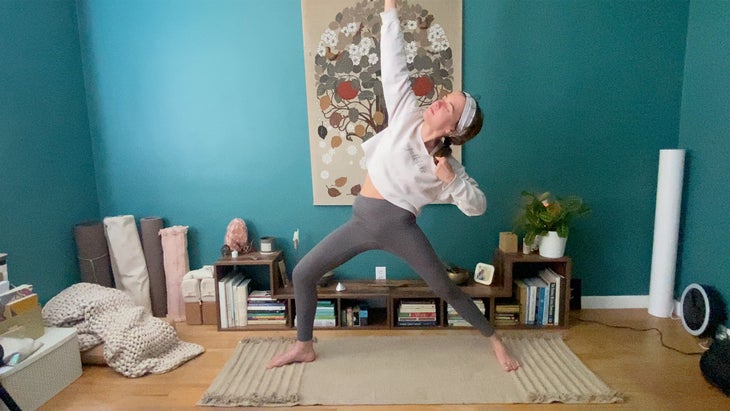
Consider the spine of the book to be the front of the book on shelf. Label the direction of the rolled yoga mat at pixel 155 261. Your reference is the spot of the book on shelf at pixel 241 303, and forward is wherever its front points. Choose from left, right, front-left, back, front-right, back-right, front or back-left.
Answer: back-right

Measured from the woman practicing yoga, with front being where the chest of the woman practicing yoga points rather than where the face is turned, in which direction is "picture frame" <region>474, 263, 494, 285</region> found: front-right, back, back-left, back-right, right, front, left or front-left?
back-left

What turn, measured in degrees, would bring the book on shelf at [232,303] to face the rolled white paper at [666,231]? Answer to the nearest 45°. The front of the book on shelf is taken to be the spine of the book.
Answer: approximately 90° to its left

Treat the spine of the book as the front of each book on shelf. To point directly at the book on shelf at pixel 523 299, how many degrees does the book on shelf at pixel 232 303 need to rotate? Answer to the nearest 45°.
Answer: approximately 90° to its left

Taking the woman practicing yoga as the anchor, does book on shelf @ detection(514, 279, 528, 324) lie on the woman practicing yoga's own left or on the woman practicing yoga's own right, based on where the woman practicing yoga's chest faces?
on the woman practicing yoga's own left

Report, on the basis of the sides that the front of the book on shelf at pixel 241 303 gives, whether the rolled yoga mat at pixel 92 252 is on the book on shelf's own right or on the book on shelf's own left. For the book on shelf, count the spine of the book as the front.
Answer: on the book on shelf's own right

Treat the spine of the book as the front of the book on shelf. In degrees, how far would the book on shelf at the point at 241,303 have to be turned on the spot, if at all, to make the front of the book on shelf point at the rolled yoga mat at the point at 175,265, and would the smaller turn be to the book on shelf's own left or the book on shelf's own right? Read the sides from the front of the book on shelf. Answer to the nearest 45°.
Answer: approximately 135° to the book on shelf's own right

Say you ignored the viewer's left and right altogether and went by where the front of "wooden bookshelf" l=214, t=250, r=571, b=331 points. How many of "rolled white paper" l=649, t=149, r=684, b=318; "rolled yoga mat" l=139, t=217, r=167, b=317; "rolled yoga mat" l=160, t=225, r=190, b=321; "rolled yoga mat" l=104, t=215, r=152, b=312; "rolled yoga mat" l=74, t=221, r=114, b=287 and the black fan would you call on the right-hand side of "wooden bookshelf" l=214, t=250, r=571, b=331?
4

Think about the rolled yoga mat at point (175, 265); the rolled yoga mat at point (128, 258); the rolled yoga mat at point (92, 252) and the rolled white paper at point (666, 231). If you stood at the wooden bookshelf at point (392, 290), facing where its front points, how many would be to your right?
3

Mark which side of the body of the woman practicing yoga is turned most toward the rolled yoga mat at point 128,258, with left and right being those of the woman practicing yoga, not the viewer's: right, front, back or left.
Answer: right
